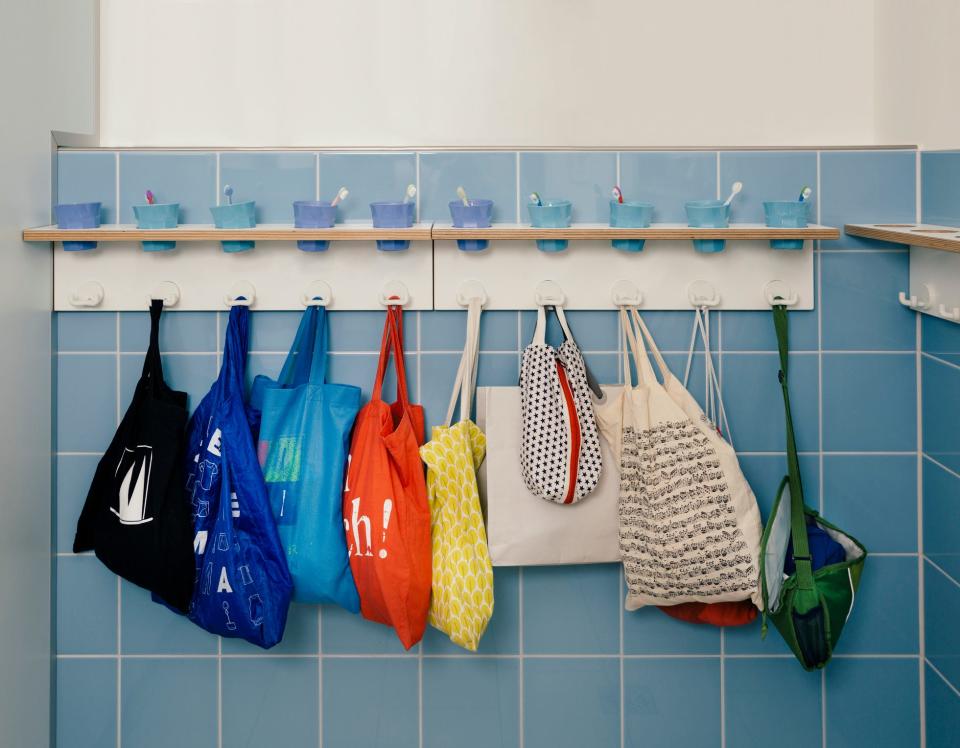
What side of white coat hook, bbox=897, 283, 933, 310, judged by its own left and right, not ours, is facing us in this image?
left

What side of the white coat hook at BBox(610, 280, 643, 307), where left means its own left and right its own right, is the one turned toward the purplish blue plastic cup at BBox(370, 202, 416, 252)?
right

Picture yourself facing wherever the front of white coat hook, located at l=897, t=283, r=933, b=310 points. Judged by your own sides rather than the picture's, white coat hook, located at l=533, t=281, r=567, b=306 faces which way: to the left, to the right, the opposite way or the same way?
to the left

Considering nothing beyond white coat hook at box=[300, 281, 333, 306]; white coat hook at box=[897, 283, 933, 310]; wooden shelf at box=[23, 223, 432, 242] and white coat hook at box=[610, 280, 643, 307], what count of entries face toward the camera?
3

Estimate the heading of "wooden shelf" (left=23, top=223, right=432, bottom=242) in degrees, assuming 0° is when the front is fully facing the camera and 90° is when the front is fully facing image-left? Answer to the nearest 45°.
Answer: approximately 0°

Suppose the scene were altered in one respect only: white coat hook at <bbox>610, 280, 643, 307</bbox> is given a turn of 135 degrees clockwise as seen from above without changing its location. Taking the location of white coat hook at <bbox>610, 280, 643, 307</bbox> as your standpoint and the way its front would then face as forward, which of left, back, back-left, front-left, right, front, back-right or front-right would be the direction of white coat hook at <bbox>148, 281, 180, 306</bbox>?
front-left
